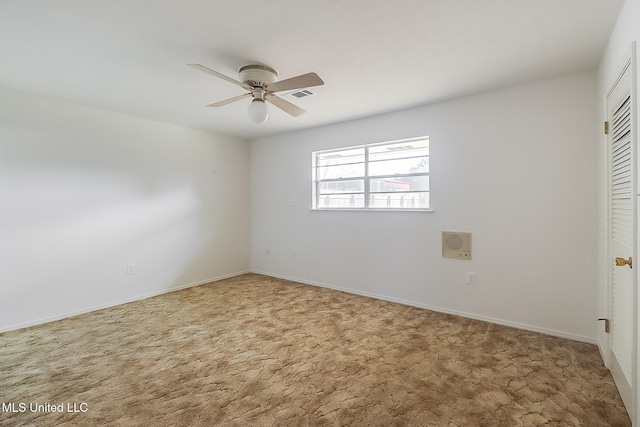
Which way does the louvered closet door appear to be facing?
to the viewer's left

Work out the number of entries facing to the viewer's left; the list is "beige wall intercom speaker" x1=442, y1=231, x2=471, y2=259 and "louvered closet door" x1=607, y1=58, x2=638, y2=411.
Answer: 1

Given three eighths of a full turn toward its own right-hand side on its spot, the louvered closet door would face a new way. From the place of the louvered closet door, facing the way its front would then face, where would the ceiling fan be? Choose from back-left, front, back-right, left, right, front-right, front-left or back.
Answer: back

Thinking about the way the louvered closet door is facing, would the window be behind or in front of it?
in front

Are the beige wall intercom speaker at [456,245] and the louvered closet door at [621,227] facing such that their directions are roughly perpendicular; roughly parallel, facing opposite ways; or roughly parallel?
roughly perpendicular
